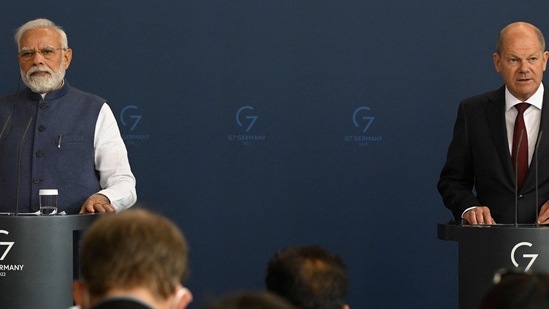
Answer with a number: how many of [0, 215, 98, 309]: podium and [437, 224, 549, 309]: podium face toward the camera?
2

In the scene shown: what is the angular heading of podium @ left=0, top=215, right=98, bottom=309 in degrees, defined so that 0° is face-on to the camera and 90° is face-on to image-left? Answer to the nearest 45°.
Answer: approximately 0°

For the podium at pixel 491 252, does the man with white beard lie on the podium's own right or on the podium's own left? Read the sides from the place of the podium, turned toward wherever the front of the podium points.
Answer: on the podium's own right

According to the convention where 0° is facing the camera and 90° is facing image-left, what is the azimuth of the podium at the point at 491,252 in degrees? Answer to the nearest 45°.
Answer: approximately 0°
